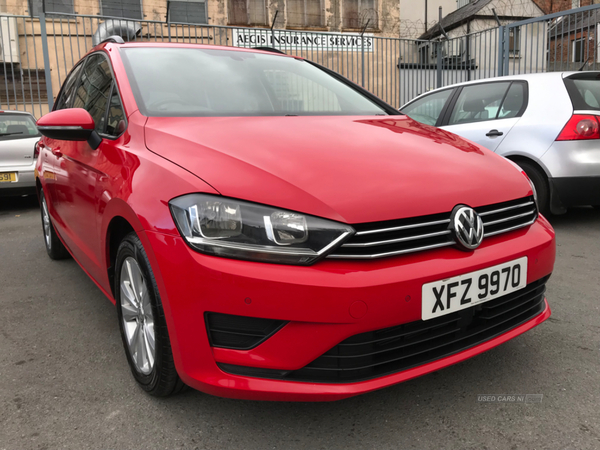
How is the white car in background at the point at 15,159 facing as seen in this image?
away from the camera

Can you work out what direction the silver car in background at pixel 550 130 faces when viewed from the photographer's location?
facing away from the viewer and to the left of the viewer

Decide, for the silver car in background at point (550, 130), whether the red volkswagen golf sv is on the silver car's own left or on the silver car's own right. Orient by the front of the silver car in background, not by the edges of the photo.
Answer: on the silver car's own left

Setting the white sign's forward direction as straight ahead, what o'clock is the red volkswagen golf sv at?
The red volkswagen golf sv is roughly at 12 o'clock from the white sign.

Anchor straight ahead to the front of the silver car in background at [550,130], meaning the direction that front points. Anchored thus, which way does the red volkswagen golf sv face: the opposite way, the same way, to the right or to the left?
the opposite way

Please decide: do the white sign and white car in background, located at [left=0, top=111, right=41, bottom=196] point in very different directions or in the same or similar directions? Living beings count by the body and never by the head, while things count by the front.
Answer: very different directions

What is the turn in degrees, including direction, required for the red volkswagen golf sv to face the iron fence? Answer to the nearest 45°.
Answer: approximately 135° to its left

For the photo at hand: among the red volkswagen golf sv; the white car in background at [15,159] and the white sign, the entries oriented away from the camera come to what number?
1

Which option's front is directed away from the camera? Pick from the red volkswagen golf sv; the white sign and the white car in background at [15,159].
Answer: the white car in background

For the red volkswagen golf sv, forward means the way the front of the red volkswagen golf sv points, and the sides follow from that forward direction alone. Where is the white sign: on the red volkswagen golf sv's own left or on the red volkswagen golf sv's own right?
on the red volkswagen golf sv's own left
